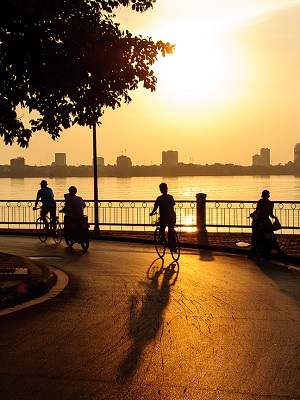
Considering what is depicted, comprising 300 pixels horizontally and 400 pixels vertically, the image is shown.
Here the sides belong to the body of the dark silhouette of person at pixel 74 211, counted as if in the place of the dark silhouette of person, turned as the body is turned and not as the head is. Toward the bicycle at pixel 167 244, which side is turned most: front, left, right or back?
back

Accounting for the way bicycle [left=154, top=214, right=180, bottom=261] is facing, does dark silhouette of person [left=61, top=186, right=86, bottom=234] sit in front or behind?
in front

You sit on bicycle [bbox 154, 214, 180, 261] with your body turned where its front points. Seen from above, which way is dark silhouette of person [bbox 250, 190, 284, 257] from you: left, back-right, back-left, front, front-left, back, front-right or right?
back-right

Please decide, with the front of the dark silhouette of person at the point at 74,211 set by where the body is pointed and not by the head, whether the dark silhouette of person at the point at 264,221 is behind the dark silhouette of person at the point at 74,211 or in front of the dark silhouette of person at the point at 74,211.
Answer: behind

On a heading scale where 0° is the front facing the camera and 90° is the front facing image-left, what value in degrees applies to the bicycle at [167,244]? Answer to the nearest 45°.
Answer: approximately 135°

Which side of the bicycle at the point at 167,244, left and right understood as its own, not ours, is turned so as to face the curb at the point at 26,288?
left

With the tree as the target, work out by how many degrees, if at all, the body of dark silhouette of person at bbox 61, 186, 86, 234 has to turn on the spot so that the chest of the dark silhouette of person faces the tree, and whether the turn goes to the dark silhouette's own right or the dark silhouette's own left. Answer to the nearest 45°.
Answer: approximately 135° to the dark silhouette's own left

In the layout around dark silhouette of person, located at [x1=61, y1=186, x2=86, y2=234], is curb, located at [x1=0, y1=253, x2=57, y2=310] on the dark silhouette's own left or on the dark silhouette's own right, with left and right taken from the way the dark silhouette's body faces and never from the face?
on the dark silhouette's own left

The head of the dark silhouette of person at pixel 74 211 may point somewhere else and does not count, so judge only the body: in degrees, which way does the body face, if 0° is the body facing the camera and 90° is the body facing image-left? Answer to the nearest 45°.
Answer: approximately 135°
